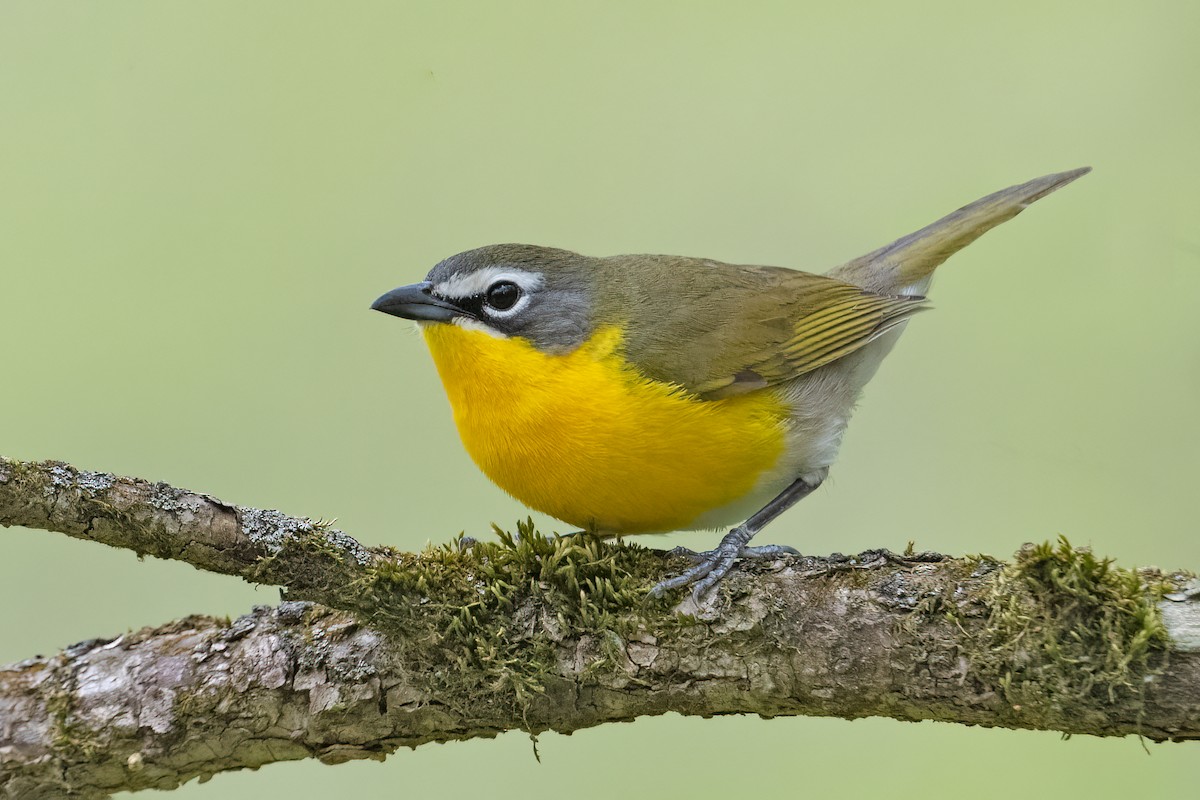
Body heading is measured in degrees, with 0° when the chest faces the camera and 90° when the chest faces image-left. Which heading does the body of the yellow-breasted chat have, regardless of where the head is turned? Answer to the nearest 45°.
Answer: approximately 90°
